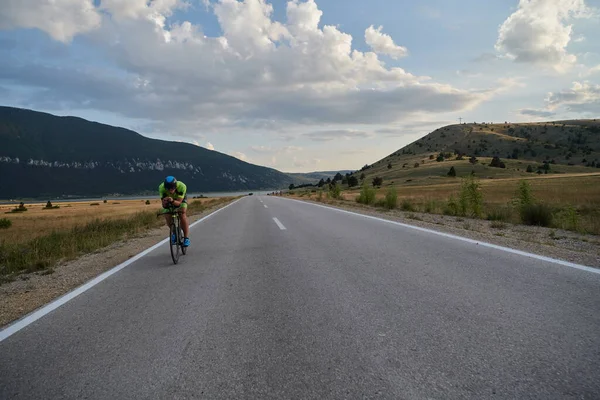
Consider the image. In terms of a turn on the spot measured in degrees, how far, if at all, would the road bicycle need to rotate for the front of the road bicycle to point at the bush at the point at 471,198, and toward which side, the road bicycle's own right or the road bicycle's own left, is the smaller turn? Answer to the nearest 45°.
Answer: approximately 90° to the road bicycle's own left

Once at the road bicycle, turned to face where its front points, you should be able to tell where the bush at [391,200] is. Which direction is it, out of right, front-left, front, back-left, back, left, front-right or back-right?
back-left

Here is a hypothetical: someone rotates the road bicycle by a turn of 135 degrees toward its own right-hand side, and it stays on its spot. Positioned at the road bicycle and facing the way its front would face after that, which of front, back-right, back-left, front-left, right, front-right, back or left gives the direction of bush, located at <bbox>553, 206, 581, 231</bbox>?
back-right

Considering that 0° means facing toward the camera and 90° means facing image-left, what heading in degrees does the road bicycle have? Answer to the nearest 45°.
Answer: approximately 0°

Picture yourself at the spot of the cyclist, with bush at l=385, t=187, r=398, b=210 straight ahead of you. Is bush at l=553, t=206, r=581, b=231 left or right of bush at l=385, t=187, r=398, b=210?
right

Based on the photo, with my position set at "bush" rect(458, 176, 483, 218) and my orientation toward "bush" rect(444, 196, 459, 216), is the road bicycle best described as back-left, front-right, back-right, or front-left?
back-left

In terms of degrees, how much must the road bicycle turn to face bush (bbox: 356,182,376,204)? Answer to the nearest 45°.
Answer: approximately 135° to its left

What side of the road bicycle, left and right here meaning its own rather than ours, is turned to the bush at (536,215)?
left
